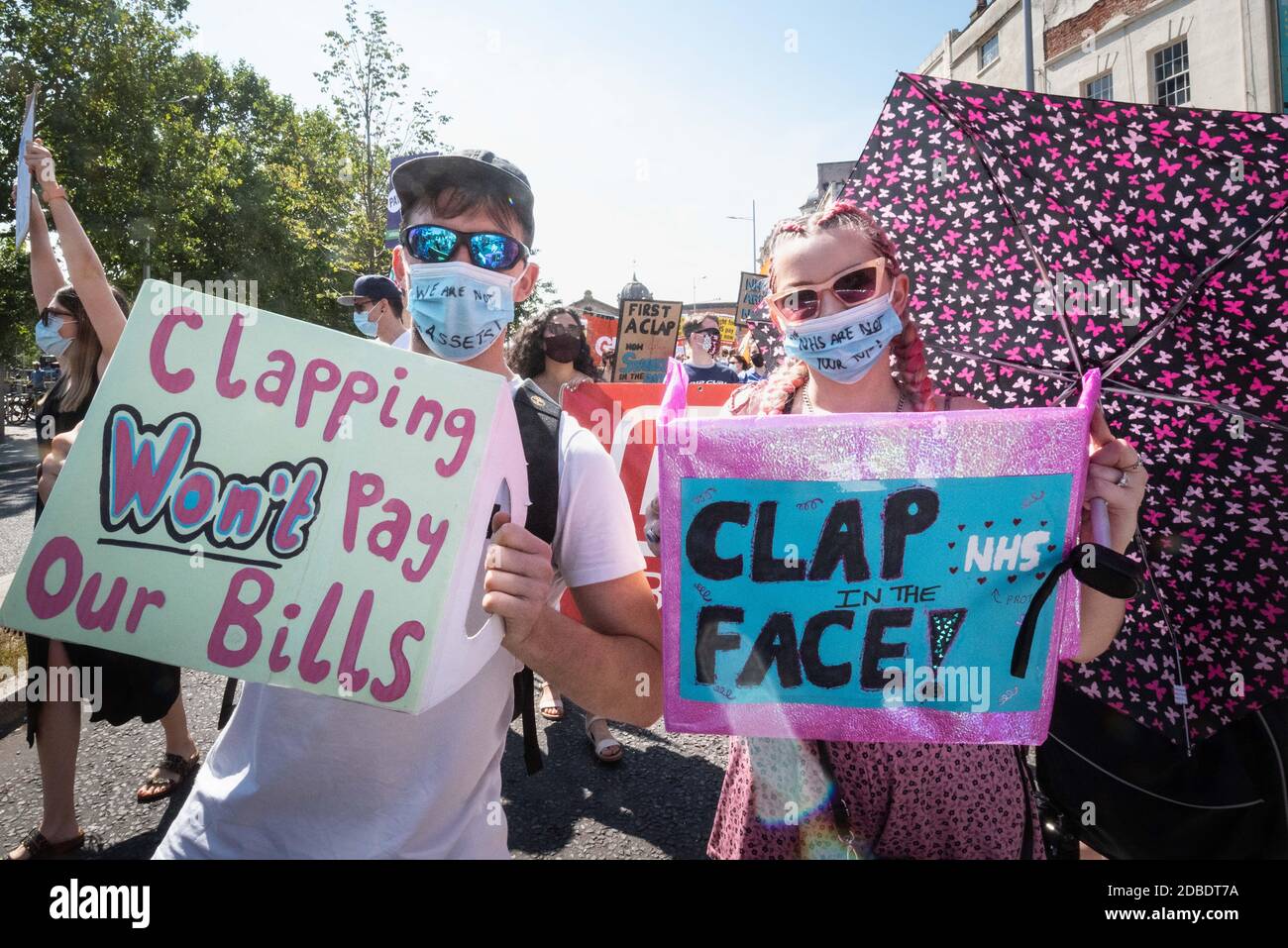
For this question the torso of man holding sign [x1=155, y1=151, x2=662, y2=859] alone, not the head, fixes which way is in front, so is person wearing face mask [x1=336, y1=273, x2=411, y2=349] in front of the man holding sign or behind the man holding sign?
behind

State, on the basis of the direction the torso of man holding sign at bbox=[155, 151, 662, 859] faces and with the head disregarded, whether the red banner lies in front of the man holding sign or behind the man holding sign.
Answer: behind

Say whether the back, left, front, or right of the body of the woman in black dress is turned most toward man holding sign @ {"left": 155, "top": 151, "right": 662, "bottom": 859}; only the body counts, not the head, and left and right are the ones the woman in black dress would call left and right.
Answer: left

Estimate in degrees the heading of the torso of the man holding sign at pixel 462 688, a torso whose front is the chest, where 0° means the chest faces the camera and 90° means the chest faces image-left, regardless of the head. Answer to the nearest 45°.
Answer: approximately 0°

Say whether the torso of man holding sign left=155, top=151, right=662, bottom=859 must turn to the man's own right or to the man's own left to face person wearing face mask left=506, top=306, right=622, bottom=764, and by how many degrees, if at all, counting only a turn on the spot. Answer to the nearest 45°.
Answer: approximately 180°

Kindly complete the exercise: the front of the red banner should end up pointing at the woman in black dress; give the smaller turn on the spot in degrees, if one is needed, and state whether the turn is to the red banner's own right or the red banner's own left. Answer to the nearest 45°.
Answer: approximately 45° to the red banner's own right

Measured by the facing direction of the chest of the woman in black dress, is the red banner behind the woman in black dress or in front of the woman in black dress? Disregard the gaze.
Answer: behind

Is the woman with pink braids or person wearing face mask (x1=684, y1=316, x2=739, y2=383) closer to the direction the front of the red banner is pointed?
the woman with pink braids
